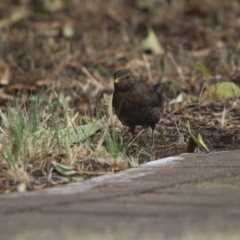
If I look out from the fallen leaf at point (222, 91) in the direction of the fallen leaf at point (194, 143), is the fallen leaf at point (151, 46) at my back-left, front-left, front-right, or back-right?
back-right

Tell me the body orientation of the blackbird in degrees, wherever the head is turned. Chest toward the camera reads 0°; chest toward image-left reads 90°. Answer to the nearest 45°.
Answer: approximately 45°

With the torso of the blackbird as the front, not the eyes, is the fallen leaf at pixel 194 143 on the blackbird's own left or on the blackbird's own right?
on the blackbird's own left

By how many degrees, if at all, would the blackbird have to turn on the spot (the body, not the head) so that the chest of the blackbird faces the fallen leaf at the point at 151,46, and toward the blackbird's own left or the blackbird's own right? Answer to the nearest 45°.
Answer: approximately 135° to the blackbird's own right
